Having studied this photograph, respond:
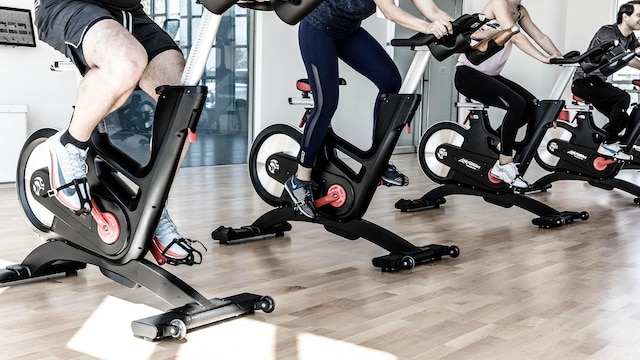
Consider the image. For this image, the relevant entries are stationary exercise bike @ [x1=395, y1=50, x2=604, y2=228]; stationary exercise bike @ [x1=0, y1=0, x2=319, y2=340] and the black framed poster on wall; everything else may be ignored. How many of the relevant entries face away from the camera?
0

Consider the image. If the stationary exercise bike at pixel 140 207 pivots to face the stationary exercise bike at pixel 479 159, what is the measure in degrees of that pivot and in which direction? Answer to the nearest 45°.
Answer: approximately 90° to its left

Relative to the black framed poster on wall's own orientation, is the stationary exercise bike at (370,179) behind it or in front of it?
in front

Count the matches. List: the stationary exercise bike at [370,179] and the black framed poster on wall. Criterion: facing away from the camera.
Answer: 0

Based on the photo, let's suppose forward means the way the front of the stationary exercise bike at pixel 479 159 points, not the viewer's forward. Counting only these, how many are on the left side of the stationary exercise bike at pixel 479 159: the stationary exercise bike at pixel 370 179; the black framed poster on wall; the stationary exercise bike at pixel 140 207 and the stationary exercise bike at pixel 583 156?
1

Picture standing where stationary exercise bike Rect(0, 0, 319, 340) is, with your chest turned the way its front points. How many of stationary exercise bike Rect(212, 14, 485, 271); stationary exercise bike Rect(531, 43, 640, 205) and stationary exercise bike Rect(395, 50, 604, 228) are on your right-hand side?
0

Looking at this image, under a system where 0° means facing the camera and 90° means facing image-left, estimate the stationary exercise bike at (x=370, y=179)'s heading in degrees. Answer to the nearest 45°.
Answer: approximately 315°

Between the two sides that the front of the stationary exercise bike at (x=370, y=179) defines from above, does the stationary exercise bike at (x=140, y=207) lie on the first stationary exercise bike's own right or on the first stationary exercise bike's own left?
on the first stationary exercise bike's own right

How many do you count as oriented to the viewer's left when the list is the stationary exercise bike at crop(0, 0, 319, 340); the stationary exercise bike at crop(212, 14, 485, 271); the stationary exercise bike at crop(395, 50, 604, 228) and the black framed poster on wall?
0

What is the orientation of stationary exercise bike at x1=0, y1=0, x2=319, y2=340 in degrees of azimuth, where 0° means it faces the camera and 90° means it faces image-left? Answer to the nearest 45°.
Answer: approximately 315°

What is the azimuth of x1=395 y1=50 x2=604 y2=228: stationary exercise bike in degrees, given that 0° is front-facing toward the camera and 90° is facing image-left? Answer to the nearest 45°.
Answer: approximately 315°

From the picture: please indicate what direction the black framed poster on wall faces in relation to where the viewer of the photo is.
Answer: facing the viewer and to the right of the viewer

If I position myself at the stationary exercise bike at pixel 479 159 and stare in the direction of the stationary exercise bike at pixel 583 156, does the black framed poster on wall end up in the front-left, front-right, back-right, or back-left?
back-left

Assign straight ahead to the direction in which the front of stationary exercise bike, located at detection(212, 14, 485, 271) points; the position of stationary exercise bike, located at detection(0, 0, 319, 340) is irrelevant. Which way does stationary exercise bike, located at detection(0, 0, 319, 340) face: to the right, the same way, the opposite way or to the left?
the same way

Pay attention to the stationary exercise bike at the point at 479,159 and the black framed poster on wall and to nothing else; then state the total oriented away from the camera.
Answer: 0
